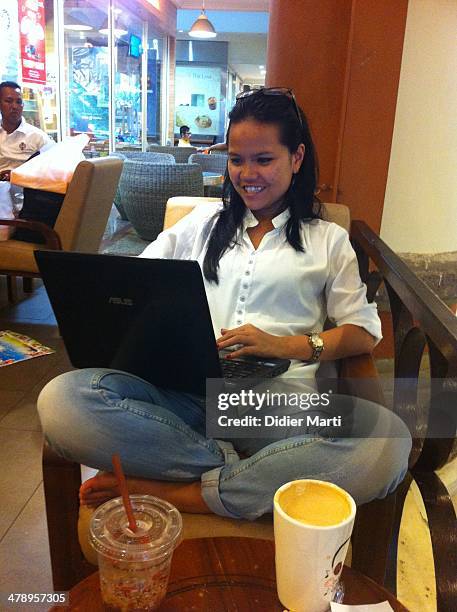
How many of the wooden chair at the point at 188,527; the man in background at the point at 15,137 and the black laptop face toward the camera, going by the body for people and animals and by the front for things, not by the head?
2

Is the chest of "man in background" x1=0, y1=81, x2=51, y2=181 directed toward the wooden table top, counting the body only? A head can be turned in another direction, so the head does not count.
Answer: yes

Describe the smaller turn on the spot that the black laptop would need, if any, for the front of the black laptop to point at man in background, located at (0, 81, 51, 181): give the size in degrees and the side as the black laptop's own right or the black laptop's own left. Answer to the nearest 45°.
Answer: approximately 45° to the black laptop's own left

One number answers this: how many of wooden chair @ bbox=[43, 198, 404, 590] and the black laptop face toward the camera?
1

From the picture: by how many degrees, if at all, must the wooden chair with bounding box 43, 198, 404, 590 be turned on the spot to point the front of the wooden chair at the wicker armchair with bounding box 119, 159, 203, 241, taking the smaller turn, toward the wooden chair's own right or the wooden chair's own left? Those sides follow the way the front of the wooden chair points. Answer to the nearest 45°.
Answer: approximately 180°

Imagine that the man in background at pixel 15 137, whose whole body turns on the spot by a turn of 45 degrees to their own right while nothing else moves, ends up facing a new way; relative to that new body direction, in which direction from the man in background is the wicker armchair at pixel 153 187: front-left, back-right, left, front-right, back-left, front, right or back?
back-left

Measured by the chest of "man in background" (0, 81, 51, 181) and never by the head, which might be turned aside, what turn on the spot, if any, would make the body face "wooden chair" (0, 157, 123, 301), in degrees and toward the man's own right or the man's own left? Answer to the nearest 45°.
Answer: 0° — they already face it

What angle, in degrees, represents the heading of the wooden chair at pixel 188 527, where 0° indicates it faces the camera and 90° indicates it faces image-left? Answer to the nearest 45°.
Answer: approximately 0°

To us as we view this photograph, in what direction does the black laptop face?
facing away from the viewer and to the right of the viewer

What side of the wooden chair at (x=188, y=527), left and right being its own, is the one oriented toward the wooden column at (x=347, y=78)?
back

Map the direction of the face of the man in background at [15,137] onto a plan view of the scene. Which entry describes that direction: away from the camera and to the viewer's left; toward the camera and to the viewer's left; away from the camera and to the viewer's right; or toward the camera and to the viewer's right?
toward the camera and to the viewer's right

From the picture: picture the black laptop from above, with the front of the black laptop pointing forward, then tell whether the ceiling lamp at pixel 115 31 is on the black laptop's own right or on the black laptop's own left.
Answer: on the black laptop's own left
